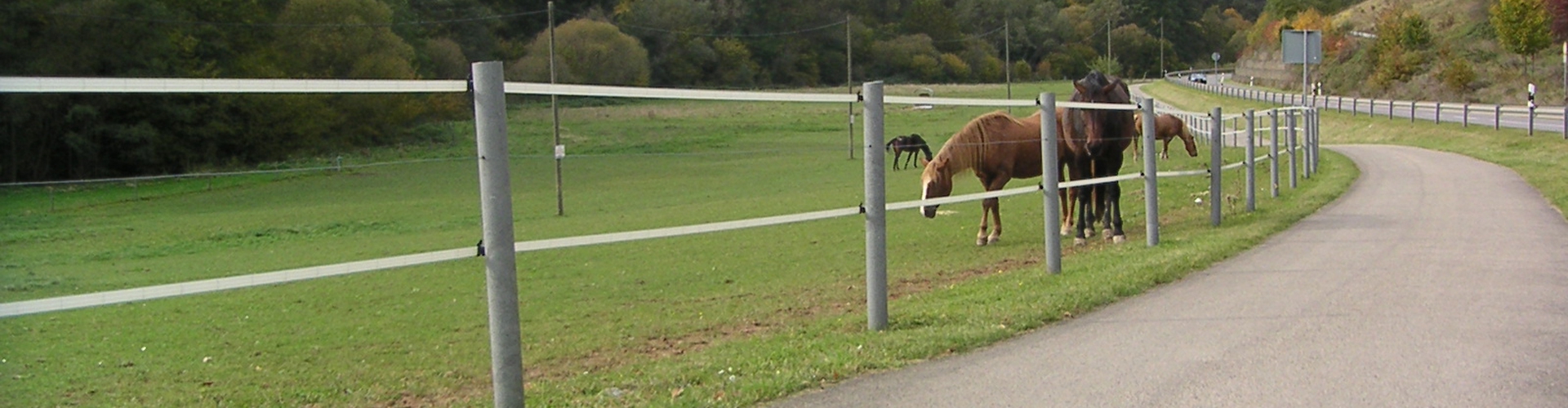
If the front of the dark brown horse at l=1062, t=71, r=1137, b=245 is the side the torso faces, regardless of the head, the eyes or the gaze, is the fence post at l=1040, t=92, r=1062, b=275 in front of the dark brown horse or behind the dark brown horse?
in front

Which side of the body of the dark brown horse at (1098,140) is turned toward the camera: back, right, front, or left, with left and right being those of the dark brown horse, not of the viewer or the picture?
front

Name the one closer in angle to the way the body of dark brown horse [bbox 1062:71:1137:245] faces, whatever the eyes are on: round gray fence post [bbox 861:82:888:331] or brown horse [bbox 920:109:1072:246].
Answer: the round gray fence post

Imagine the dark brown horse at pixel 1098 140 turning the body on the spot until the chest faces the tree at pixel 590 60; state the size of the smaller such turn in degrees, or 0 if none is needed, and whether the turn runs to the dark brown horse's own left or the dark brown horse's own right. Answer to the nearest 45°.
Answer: approximately 135° to the dark brown horse's own right

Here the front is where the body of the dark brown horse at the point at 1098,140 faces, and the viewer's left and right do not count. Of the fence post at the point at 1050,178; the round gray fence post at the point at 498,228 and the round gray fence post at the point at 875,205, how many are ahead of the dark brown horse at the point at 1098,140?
3

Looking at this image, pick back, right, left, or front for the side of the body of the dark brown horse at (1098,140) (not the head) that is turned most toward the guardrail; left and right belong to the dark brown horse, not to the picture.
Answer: back

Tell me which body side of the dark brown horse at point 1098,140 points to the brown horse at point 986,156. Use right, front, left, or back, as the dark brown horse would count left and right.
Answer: right

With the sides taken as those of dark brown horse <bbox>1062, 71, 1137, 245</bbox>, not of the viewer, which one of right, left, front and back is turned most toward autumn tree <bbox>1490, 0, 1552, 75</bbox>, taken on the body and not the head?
back

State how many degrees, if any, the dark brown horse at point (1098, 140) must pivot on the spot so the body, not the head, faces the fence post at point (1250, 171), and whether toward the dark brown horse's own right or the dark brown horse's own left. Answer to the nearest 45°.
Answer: approximately 135° to the dark brown horse's own left

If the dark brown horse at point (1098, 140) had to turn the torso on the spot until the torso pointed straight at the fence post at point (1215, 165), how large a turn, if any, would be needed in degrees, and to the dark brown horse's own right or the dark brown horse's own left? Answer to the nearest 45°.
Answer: approximately 90° to the dark brown horse's own left

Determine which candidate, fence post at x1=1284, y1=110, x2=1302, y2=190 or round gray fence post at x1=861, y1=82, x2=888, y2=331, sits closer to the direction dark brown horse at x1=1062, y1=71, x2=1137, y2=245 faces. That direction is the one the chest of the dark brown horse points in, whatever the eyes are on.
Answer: the round gray fence post

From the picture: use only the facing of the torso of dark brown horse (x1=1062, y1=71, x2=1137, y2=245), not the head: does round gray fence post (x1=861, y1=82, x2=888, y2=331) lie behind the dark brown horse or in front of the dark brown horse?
in front
